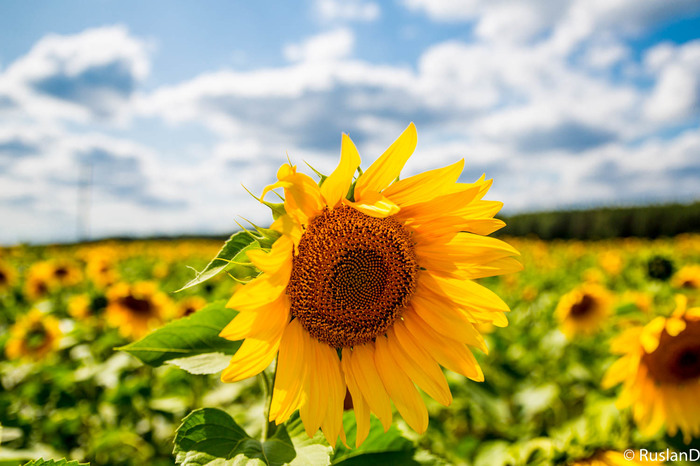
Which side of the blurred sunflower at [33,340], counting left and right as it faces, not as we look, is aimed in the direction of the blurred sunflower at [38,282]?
back

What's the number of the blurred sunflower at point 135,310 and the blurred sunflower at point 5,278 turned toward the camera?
2

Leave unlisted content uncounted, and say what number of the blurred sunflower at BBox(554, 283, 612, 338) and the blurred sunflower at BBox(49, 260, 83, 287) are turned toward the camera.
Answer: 2

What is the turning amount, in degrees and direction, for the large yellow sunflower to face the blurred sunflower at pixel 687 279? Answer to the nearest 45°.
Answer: approximately 135° to its left

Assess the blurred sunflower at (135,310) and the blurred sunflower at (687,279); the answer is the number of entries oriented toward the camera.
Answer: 2

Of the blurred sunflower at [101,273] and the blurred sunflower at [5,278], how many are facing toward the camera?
2

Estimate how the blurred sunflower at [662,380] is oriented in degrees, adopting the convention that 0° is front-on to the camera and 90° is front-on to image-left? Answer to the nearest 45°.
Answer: approximately 0°
